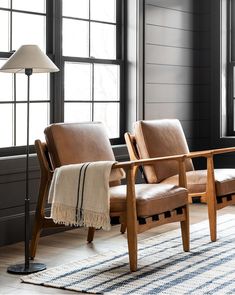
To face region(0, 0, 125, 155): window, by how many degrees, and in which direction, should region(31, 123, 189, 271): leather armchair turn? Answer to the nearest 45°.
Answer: approximately 135° to its left

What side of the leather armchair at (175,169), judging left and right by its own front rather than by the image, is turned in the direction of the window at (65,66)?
back

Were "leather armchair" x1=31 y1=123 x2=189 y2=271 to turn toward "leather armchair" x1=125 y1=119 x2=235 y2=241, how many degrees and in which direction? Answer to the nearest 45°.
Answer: approximately 90° to its left

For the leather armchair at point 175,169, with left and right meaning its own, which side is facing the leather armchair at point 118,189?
right

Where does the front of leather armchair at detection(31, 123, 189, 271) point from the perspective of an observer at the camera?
facing the viewer and to the right of the viewer

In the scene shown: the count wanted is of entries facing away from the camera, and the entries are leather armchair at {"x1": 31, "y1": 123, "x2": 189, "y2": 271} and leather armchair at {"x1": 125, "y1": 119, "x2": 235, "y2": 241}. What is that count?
0

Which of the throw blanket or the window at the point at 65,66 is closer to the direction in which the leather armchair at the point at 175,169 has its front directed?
the throw blanket
